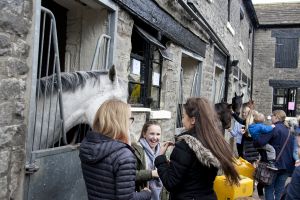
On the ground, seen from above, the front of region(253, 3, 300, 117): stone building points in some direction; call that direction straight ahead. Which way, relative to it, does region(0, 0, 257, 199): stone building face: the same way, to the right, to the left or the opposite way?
to the left

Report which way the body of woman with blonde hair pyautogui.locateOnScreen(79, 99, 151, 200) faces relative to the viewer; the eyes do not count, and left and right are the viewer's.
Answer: facing away from the viewer and to the right of the viewer

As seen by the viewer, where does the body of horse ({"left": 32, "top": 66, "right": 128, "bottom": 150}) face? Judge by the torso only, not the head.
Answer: to the viewer's right

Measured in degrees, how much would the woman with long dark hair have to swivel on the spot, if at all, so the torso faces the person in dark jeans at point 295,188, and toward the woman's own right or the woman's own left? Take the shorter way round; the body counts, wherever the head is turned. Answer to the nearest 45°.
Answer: approximately 135° to the woman's own right

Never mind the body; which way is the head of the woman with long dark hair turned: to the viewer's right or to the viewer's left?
to the viewer's left

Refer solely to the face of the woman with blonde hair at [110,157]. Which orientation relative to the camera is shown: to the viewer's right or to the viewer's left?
to the viewer's right
